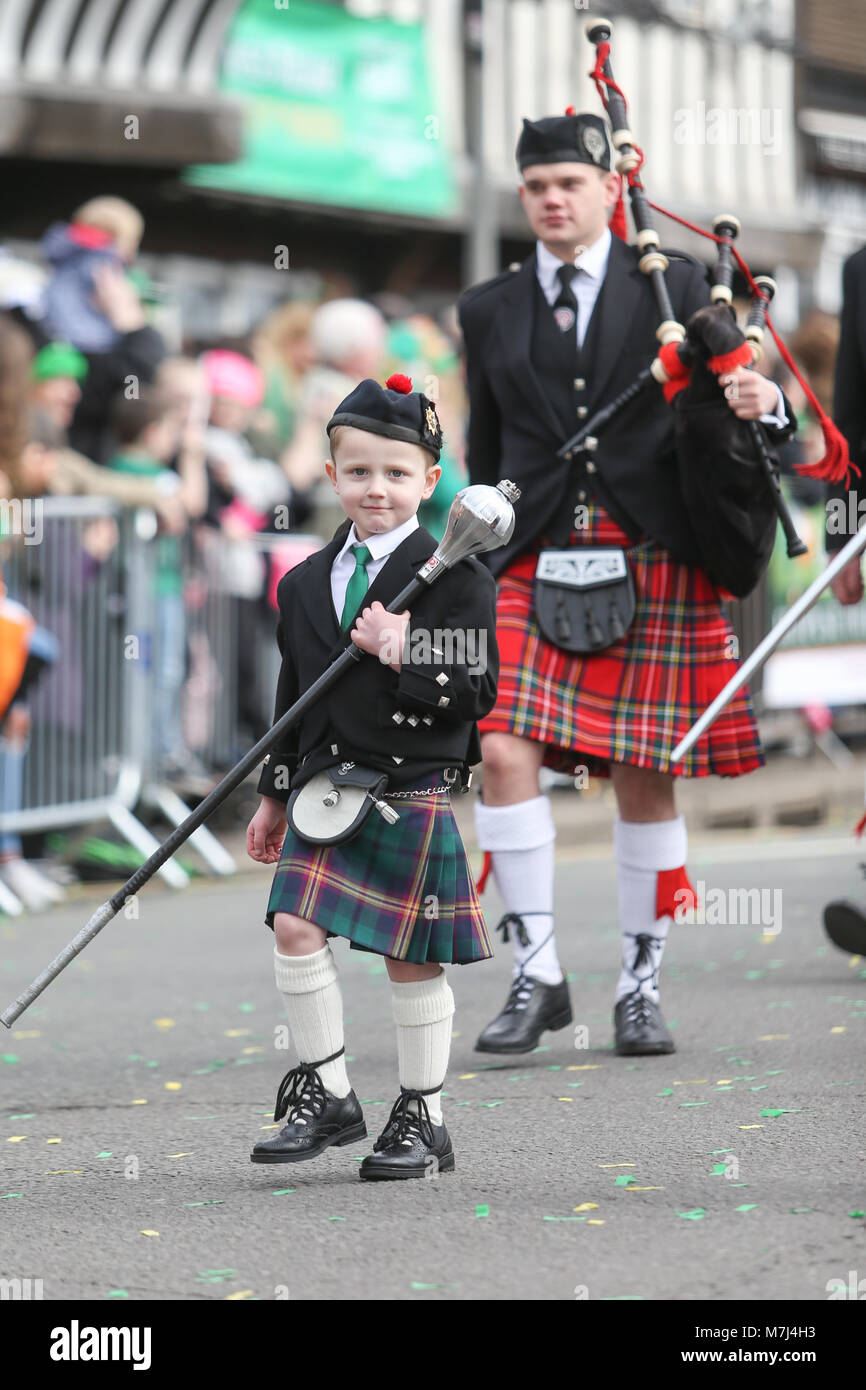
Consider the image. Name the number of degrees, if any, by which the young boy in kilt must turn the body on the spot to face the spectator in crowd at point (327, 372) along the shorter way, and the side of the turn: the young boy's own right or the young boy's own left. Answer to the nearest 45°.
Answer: approximately 135° to the young boy's own right

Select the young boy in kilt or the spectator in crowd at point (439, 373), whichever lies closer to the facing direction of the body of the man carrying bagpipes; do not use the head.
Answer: the young boy in kilt

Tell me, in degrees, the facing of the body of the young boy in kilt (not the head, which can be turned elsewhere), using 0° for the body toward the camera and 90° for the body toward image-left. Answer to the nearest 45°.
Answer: approximately 45°

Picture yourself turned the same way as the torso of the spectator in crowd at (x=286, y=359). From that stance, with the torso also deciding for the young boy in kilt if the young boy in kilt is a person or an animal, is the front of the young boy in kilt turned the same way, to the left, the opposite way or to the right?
to the right

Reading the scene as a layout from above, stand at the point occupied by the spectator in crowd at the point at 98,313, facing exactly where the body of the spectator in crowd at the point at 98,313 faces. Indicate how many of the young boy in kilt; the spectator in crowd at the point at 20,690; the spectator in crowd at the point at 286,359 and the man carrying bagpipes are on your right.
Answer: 3

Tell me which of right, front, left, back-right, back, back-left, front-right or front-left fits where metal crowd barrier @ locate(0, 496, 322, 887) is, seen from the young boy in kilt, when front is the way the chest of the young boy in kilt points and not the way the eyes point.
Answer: back-right

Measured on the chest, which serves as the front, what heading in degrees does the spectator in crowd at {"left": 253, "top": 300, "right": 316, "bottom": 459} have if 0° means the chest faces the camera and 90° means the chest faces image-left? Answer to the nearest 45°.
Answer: approximately 315°

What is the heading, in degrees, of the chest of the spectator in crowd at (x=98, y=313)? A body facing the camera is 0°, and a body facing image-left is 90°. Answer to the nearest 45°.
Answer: approximately 270°

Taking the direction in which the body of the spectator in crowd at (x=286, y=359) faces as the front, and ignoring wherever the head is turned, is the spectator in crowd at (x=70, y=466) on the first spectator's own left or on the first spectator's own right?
on the first spectator's own right

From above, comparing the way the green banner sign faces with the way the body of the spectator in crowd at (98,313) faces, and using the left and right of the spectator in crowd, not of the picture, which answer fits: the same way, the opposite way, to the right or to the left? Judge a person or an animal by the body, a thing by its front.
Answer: to the right

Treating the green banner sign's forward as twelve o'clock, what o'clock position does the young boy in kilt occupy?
The young boy in kilt is roughly at 12 o'clock from the green banner sign.
